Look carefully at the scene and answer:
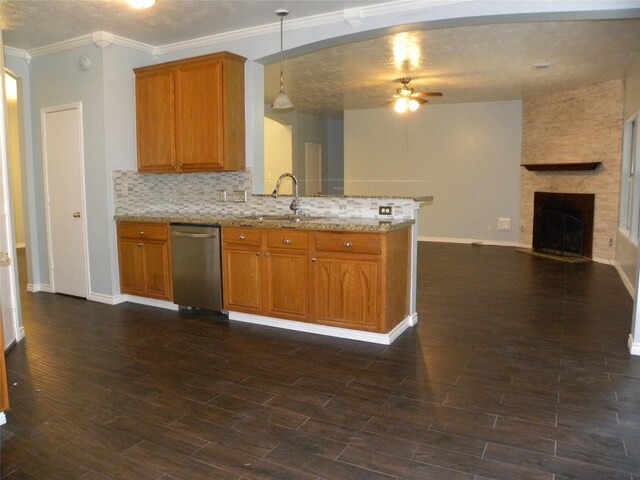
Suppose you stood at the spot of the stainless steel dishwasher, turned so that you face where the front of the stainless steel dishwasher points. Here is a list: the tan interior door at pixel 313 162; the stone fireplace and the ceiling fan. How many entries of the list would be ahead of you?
0

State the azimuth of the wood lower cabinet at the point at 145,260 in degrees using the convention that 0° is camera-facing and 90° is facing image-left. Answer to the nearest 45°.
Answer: approximately 45°

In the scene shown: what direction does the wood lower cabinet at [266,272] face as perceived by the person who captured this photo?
facing the viewer and to the left of the viewer

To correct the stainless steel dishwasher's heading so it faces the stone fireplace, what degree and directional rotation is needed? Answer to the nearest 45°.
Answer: approximately 135° to its left

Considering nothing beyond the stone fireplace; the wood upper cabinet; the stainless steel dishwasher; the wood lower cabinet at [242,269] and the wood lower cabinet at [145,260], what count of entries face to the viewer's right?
0

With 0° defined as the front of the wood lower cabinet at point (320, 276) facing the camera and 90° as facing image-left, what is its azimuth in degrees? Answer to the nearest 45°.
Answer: approximately 45°

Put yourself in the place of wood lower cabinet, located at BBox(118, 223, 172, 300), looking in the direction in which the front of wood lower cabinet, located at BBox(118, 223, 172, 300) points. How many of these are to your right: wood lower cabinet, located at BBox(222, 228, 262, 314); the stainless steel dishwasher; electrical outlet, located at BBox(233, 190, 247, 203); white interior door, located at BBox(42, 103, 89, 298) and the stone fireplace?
1

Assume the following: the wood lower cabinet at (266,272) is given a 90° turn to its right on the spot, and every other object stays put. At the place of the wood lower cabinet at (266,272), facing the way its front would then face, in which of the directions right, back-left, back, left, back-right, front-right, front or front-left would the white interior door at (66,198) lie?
front

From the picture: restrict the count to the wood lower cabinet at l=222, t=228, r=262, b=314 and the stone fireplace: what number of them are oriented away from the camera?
0

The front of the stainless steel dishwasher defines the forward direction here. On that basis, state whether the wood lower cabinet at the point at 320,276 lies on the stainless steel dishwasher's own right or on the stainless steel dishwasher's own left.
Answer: on the stainless steel dishwasher's own left

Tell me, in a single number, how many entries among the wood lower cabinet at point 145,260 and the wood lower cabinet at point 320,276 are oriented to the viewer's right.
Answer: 0

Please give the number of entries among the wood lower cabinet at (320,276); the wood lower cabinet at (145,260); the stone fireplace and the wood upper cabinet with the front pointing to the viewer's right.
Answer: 0

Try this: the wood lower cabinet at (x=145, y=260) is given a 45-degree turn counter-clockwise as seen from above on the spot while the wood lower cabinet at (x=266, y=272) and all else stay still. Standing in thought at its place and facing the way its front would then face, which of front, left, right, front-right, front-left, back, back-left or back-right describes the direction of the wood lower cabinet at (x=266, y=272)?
front-left

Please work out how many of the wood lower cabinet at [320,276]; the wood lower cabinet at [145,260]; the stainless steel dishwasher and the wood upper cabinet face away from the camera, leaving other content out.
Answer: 0

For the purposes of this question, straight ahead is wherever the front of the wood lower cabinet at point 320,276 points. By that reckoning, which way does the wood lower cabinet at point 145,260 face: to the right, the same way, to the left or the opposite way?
the same way

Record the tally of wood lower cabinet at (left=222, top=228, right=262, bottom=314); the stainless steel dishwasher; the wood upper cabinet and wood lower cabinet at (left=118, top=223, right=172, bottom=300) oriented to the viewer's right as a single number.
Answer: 0

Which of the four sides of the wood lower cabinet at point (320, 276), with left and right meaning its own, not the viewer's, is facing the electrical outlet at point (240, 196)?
right

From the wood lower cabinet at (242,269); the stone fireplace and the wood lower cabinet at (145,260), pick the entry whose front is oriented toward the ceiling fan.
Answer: the stone fireplace

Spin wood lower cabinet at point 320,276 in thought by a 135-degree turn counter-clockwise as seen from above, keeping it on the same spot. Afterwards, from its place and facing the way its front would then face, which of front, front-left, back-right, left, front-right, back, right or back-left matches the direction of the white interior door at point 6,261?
back

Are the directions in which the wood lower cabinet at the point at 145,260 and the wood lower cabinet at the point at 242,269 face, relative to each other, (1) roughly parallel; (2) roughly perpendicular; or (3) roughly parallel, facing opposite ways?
roughly parallel

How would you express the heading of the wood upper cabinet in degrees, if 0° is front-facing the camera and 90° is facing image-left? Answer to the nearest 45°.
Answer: approximately 45°

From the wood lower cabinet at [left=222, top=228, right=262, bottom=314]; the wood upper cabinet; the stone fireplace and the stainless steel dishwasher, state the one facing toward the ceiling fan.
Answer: the stone fireplace

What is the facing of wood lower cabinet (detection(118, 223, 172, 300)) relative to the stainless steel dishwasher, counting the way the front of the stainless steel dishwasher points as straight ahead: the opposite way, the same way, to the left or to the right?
the same way
